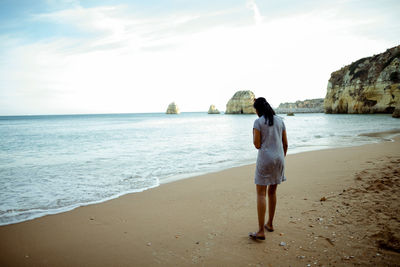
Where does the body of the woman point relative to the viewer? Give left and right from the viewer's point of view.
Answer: facing away from the viewer and to the left of the viewer

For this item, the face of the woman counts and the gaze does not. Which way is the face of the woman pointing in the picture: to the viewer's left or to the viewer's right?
to the viewer's left
